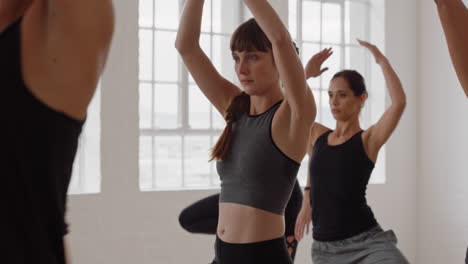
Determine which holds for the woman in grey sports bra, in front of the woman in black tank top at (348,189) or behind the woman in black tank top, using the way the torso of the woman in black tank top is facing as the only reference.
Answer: in front

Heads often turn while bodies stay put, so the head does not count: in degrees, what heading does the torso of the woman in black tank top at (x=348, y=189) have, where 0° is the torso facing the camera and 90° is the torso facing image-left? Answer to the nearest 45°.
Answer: approximately 45°

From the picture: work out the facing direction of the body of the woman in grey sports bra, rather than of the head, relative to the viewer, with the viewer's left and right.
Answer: facing the viewer and to the left of the viewer

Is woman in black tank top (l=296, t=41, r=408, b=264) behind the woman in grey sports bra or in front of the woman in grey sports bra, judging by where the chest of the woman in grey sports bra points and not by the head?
behind

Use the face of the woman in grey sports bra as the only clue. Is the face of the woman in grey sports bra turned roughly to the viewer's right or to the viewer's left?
to the viewer's left

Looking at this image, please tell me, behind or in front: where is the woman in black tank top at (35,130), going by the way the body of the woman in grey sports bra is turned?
in front

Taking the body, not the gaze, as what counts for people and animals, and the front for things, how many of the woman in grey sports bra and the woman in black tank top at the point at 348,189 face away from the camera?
0

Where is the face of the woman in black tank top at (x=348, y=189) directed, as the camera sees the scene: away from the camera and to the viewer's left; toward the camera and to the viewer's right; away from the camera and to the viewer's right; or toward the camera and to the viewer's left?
toward the camera and to the viewer's left

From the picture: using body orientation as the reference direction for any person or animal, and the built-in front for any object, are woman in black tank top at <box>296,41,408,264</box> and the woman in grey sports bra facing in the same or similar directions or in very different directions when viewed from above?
same or similar directions
